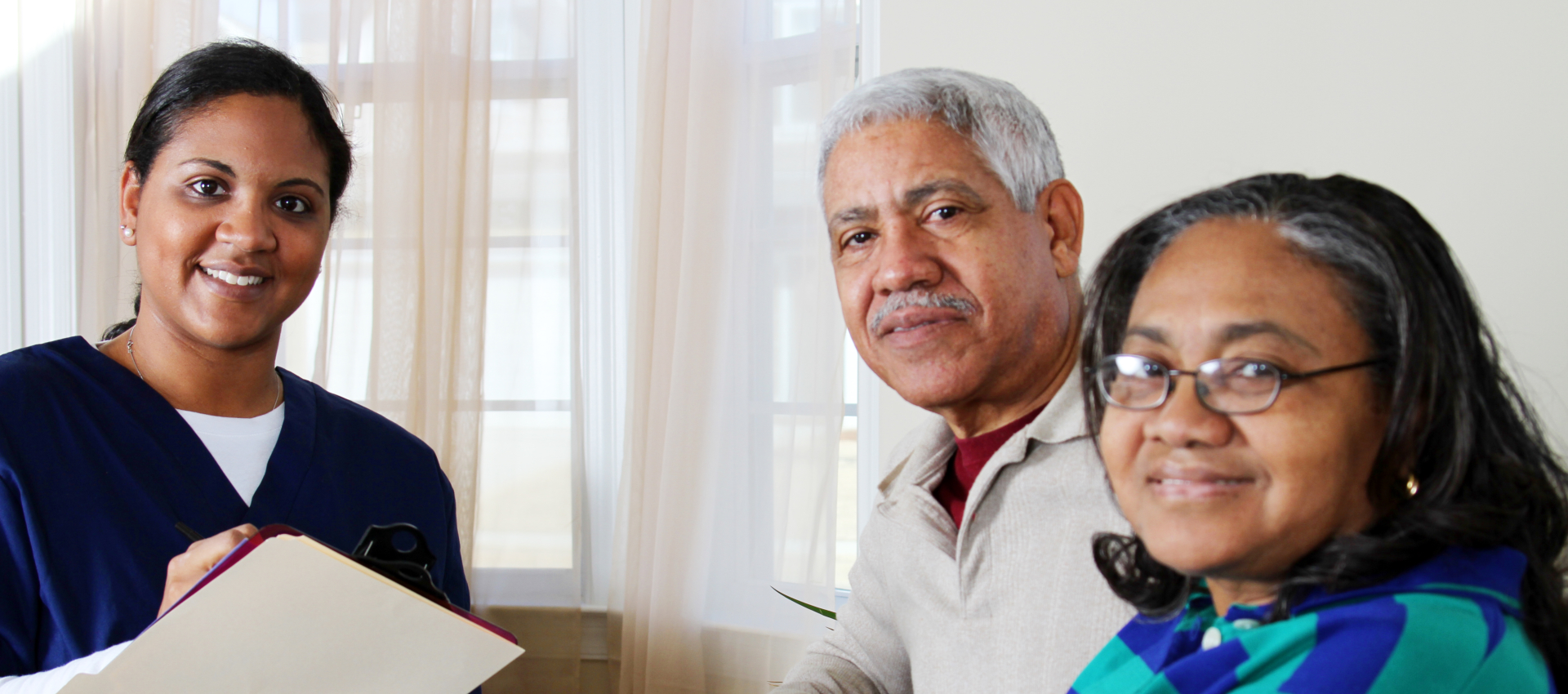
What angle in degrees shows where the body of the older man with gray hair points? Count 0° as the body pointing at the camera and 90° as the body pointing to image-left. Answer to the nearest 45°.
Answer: approximately 45°

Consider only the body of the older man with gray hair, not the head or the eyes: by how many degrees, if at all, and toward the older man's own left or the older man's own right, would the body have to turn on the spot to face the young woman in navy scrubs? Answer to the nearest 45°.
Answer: approximately 45° to the older man's own right

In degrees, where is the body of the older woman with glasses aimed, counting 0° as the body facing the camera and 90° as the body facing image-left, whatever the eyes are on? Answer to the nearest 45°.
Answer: approximately 45°
